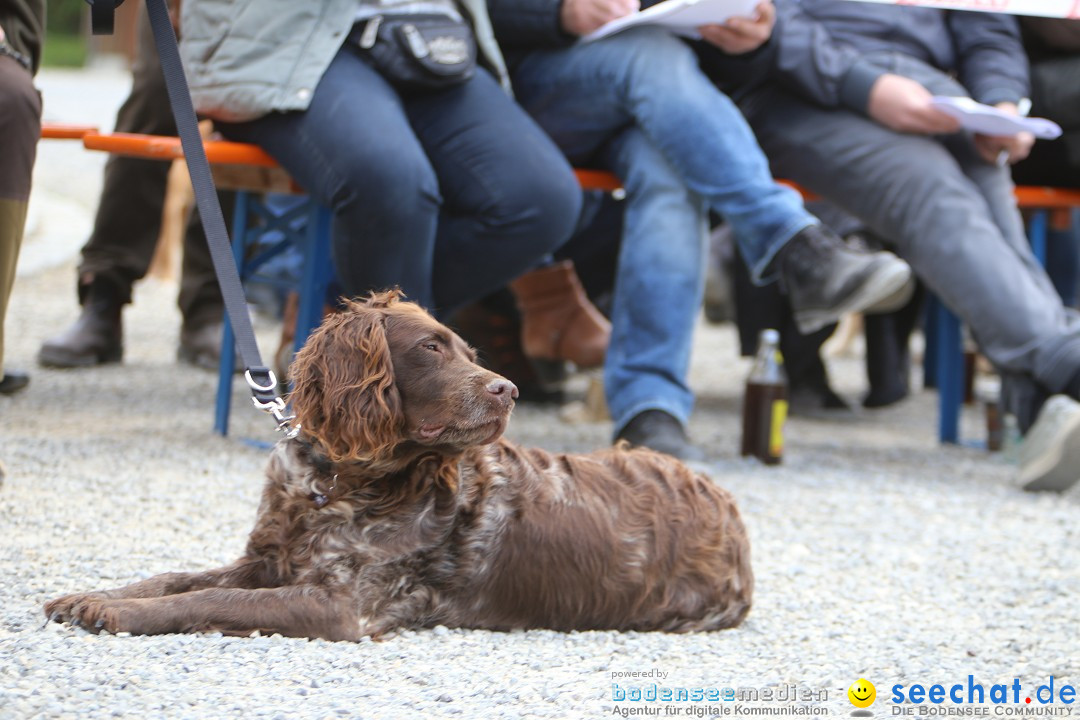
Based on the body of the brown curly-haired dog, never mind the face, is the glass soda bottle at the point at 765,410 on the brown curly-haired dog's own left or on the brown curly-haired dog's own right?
on the brown curly-haired dog's own right

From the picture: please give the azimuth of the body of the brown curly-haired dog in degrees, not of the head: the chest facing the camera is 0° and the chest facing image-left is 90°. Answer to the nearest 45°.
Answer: approximately 90°

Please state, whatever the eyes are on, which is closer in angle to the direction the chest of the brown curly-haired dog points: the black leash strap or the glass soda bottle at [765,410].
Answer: the black leash strap

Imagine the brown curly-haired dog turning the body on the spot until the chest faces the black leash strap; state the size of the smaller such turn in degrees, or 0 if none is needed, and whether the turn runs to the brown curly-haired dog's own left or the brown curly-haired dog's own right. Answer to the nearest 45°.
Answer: approximately 45° to the brown curly-haired dog's own right
